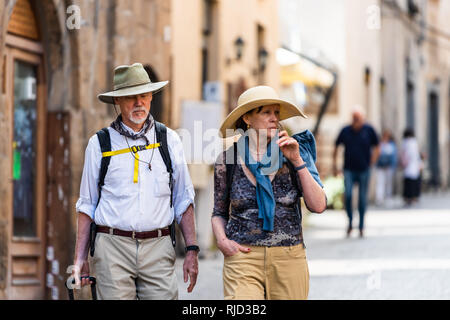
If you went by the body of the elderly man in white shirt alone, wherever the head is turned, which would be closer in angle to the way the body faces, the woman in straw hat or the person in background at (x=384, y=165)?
the woman in straw hat

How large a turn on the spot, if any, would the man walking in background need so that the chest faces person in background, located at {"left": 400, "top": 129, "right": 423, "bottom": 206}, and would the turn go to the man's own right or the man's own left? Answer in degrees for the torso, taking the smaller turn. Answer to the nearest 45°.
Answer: approximately 180°

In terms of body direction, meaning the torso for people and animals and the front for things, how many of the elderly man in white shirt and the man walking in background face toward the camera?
2

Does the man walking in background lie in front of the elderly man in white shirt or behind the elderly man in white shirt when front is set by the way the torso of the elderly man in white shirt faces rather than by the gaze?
behind

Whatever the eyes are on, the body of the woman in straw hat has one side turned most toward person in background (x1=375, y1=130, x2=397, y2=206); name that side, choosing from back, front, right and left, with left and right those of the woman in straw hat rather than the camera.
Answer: back

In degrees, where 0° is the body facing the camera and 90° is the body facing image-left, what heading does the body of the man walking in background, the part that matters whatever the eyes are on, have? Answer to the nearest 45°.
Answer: approximately 0°

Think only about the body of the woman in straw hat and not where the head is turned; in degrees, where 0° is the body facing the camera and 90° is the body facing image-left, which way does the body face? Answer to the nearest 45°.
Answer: approximately 0°

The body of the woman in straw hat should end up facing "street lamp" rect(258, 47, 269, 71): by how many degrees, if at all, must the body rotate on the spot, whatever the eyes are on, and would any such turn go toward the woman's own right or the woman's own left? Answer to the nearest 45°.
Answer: approximately 180°

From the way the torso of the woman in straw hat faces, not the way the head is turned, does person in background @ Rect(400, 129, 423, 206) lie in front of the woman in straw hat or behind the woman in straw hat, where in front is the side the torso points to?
behind
